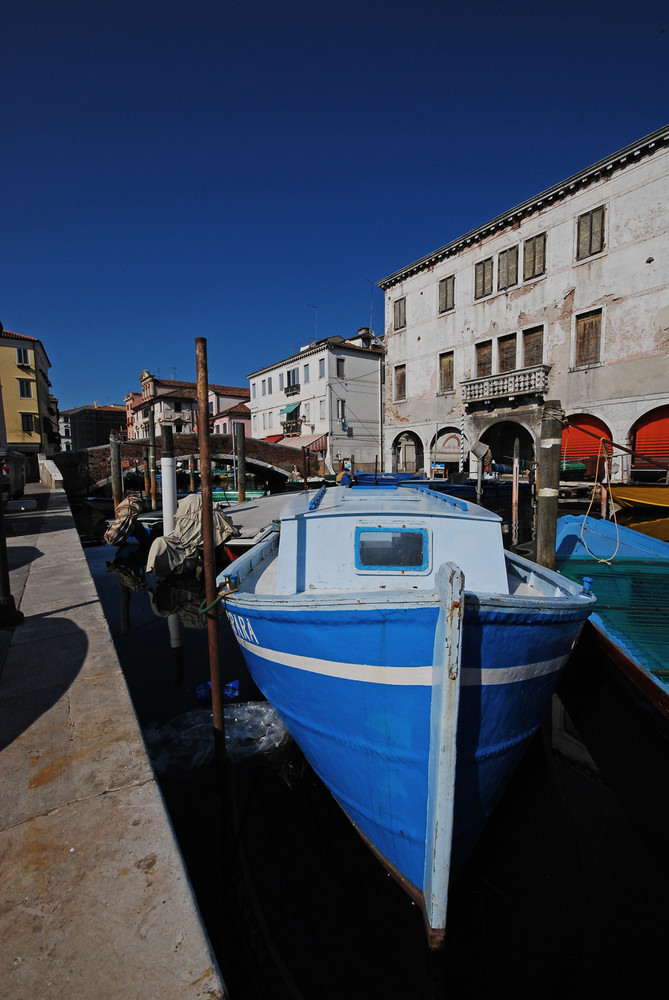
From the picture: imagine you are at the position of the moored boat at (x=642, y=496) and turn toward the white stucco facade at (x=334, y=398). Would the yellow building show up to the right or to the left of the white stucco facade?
left

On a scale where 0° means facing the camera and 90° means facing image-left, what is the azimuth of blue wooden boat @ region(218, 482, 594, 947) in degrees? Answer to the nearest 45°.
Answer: approximately 0°

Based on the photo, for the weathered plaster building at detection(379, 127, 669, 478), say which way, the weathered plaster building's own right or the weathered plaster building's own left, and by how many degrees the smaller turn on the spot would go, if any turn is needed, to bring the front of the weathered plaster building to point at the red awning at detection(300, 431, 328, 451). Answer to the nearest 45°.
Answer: approximately 90° to the weathered plaster building's own right

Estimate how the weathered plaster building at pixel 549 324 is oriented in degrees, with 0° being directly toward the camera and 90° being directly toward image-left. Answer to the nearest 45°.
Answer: approximately 45°

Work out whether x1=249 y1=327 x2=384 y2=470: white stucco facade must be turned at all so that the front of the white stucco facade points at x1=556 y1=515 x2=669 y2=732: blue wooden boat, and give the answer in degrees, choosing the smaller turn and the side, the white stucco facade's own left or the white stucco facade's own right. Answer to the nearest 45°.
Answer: approximately 45° to the white stucco facade's own left

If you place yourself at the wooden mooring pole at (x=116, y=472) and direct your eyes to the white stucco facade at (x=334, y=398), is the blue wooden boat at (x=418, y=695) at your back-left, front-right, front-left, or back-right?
back-right

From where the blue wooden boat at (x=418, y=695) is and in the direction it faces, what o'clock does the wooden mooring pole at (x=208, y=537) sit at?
The wooden mooring pole is roughly at 4 o'clock from the blue wooden boat.

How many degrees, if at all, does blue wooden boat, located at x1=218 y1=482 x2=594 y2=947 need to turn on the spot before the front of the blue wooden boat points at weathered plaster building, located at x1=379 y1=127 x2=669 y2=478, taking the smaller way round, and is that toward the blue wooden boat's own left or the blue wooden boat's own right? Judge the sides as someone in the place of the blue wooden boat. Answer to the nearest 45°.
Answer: approximately 180°

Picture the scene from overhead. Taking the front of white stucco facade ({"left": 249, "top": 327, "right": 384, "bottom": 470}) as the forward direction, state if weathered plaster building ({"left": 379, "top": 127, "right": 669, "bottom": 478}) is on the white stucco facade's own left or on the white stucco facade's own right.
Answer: on the white stucco facade's own left

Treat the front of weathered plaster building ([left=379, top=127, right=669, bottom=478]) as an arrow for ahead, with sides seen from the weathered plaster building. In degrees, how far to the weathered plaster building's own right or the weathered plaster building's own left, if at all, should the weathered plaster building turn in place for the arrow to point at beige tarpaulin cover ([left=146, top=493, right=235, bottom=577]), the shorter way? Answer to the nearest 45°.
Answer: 0° — it already faces it
